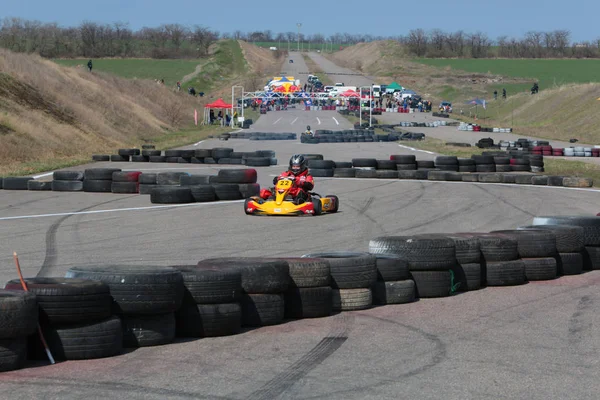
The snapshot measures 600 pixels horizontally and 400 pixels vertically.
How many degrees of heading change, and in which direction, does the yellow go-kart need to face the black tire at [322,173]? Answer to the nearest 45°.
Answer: approximately 135° to its right

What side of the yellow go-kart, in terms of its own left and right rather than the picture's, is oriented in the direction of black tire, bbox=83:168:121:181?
right

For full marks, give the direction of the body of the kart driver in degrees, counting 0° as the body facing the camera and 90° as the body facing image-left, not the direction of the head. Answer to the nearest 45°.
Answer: approximately 45°

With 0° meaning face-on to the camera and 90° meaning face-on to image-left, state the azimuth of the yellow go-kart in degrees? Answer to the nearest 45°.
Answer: approximately 45°

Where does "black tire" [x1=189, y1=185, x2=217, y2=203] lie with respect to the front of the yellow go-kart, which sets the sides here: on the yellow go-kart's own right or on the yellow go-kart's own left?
on the yellow go-kart's own right

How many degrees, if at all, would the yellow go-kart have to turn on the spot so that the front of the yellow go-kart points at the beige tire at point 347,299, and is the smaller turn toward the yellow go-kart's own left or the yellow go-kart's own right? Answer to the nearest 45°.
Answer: approximately 45° to the yellow go-kart's own left

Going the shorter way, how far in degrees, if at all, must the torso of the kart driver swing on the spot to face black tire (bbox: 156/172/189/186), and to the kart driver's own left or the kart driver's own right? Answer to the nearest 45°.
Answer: approximately 90° to the kart driver's own right

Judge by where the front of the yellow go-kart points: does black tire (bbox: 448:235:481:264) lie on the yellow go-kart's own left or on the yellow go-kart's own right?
on the yellow go-kart's own left

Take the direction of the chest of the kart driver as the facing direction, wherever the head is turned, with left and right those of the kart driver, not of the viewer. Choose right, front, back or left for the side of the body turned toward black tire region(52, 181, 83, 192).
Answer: right

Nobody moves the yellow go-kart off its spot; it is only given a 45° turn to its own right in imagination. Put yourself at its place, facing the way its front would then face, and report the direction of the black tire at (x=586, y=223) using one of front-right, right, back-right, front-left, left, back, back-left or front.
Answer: back-left
